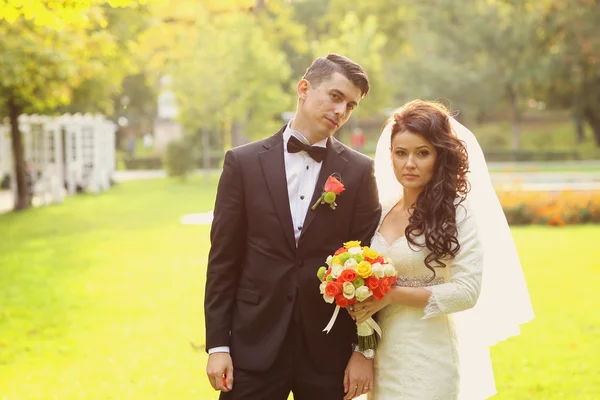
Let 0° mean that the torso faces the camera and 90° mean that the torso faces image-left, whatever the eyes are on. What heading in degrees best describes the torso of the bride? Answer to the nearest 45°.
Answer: approximately 45°

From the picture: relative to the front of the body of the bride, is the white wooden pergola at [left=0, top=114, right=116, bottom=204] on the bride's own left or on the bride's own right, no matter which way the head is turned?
on the bride's own right

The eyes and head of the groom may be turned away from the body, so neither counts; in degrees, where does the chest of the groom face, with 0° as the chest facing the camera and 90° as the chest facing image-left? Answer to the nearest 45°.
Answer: approximately 0°

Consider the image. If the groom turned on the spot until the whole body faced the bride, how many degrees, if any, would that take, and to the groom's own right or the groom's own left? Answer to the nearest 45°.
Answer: approximately 90° to the groom's own left

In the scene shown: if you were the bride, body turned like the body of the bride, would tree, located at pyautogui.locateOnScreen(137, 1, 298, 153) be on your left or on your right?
on your right

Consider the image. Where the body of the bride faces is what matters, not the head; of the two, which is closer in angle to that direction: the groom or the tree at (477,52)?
the groom

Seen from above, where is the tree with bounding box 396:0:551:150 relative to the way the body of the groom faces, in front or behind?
behind
